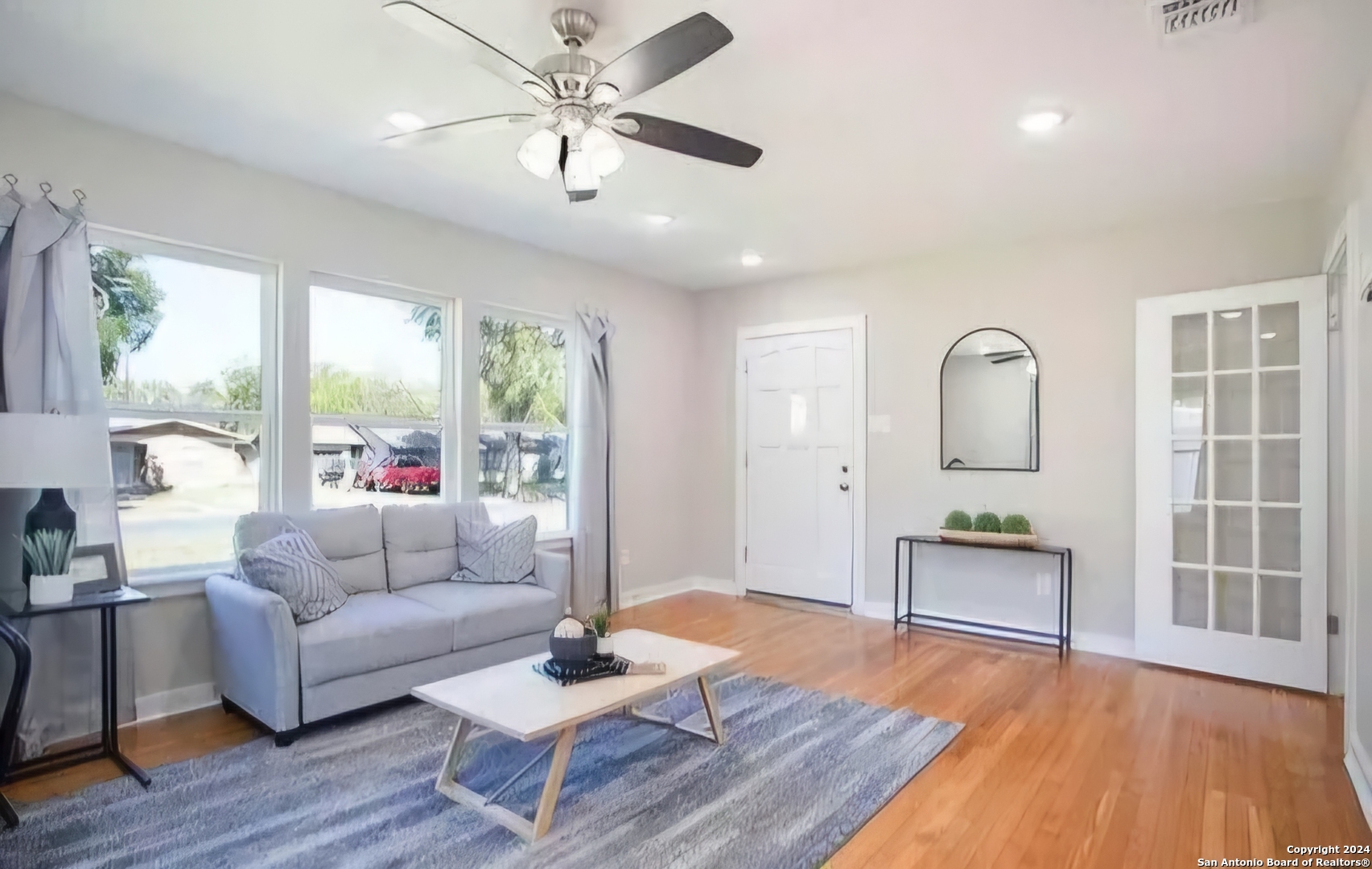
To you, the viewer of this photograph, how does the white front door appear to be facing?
facing the viewer and to the left of the viewer

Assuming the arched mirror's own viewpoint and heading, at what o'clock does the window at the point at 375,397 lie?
The window is roughly at 2 o'clock from the arched mirror.

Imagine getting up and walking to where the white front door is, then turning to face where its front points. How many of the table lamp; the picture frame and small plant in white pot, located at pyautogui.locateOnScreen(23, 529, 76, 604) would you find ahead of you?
3

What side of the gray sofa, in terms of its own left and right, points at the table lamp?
right

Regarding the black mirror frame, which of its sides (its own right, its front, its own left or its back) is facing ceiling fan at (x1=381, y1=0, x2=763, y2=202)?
front

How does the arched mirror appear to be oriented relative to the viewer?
toward the camera

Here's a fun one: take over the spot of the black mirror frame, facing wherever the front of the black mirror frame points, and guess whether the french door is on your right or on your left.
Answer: on your left

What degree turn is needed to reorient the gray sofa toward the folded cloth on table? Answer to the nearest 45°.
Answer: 0° — it already faces it

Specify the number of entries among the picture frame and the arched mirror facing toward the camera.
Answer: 2

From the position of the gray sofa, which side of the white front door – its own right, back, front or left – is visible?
front

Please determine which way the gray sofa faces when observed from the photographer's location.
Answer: facing the viewer and to the right of the viewer

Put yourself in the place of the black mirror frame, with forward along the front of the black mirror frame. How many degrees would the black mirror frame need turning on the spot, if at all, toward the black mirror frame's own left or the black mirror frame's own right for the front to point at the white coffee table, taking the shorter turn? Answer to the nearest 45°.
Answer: approximately 45° to the black mirror frame's own right
